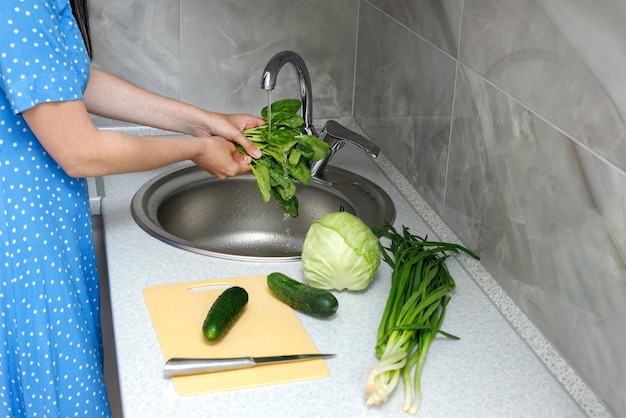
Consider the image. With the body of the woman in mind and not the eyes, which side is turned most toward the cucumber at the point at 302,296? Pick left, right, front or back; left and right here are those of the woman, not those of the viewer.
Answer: front

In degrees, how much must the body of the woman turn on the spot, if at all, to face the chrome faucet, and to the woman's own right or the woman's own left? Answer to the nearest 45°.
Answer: approximately 45° to the woman's own left

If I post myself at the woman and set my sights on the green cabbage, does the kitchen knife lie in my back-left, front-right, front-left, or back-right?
front-right

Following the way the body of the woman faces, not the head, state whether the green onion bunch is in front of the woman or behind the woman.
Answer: in front

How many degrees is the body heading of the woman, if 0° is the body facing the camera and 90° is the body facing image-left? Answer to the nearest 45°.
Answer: approximately 270°

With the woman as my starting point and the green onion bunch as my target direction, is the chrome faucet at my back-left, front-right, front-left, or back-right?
front-left

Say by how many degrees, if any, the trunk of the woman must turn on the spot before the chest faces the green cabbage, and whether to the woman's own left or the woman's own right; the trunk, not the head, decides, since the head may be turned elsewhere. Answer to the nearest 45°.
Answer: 0° — they already face it
